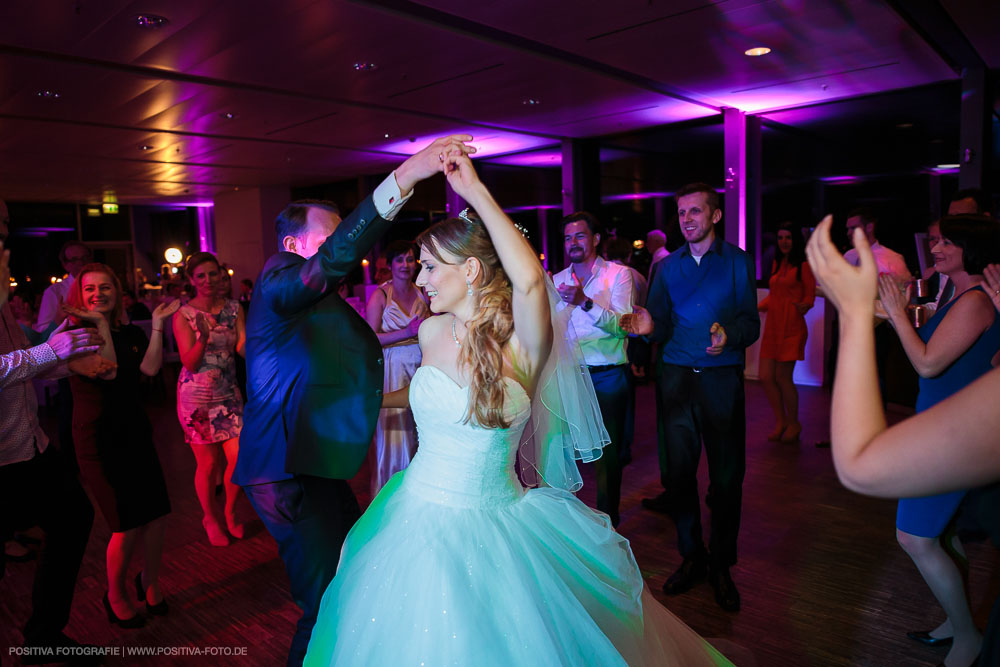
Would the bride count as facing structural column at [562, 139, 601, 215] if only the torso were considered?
no

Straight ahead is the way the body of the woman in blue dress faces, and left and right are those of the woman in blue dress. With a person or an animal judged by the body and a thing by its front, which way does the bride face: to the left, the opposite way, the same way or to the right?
to the left

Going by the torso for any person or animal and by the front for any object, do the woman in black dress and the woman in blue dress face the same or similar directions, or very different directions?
very different directions

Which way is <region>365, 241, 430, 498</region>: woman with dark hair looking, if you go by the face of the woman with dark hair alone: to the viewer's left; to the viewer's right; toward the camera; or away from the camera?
toward the camera

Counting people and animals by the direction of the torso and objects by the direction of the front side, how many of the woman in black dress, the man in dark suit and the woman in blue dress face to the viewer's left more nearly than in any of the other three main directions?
1

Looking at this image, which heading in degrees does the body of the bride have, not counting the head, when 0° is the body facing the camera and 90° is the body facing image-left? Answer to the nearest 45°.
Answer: approximately 45°

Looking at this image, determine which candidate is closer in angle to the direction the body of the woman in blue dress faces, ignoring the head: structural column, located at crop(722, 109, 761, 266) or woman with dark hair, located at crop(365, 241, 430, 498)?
the woman with dark hair

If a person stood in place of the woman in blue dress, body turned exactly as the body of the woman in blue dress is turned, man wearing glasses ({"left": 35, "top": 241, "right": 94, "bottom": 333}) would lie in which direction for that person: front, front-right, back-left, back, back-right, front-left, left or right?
front

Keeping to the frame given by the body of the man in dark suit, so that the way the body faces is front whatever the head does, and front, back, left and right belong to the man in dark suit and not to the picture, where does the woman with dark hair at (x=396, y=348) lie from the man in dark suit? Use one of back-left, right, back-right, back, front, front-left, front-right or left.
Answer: left

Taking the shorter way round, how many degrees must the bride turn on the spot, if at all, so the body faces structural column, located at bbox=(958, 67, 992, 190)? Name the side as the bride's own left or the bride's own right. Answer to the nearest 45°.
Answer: approximately 180°

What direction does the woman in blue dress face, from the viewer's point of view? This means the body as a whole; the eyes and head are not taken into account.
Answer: to the viewer's left

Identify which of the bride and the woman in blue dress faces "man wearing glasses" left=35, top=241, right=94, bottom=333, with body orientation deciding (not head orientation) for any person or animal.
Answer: the woman in blue dress

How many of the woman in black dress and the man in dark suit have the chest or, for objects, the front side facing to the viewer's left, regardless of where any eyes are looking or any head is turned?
0
